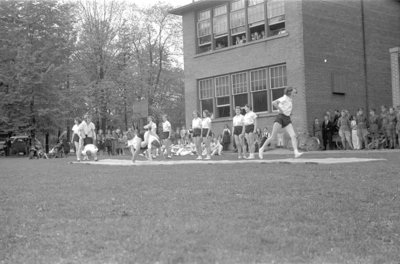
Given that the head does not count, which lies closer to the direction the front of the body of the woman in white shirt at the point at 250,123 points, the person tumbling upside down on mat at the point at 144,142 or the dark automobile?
the person tumbling upside down on mat

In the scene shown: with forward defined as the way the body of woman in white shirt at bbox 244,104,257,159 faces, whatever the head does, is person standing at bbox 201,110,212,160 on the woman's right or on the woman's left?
on the woman's right

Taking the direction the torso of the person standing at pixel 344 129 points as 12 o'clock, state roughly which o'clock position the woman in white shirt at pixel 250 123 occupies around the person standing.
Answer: The woman in white shirt is roughly at 1 o'clock from the person standing.

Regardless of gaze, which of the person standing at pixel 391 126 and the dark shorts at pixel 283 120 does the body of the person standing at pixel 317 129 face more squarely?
the dark shorts
